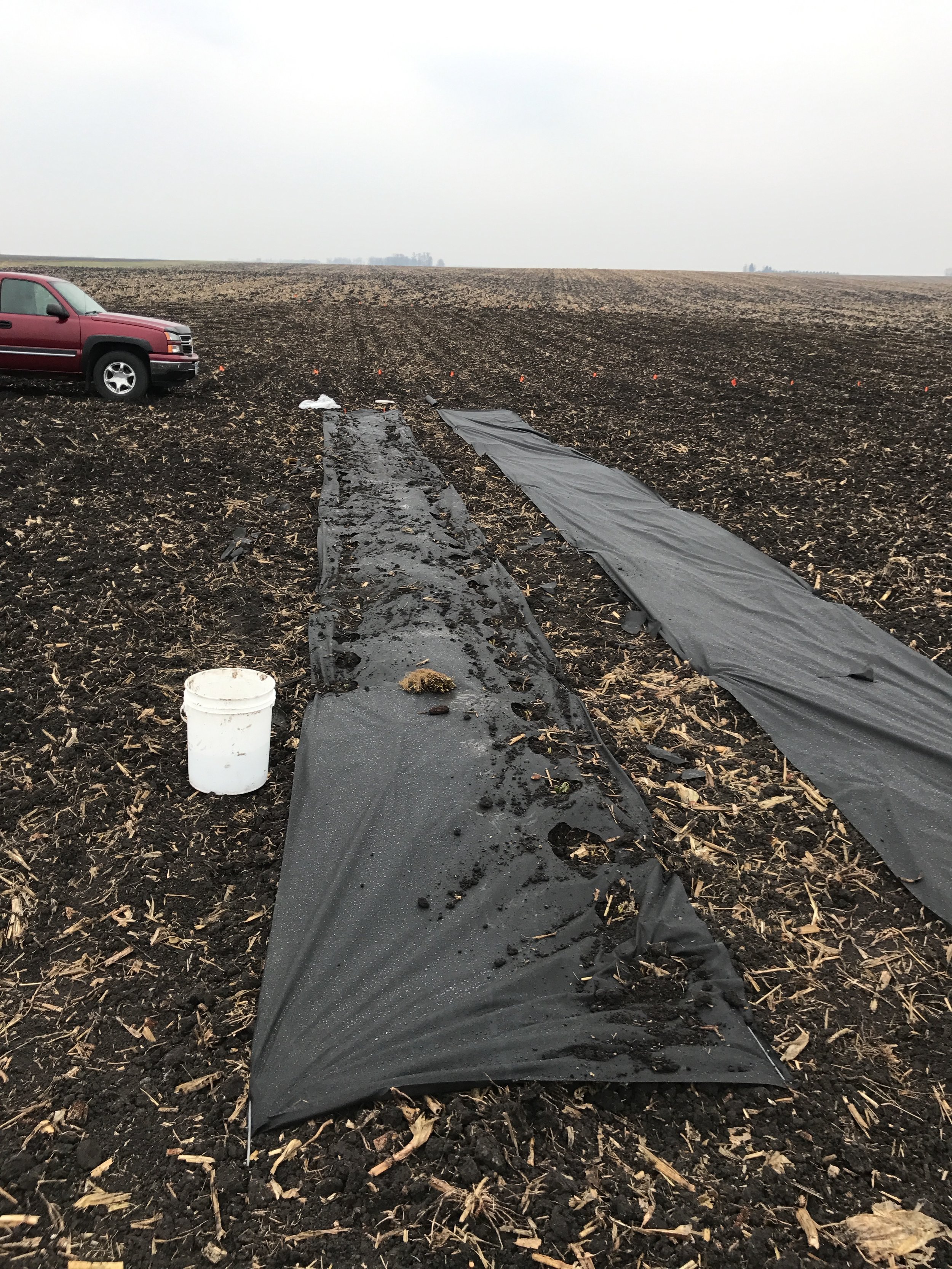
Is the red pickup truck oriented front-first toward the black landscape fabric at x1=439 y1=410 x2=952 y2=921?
no

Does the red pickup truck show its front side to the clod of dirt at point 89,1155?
no

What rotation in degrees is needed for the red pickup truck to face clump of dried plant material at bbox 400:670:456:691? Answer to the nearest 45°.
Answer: approximately 90° to its right

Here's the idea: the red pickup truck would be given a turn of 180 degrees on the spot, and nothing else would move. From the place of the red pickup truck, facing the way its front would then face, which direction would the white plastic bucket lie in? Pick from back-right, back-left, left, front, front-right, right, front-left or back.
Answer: left

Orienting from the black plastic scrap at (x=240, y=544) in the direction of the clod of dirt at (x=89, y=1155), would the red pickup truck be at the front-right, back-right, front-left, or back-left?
back-right

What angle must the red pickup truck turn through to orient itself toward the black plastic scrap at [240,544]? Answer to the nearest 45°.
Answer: approximately 90° to its right

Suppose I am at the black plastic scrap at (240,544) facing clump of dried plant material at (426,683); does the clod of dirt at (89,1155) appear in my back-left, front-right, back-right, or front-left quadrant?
front-right

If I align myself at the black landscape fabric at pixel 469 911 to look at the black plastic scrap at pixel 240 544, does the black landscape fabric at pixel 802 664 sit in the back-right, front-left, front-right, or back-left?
front-right

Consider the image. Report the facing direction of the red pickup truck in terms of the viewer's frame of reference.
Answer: facing to the right of the viewer

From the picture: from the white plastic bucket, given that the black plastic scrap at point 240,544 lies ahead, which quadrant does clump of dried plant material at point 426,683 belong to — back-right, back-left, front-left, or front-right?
front-right

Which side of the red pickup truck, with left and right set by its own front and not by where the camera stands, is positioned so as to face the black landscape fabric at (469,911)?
right
